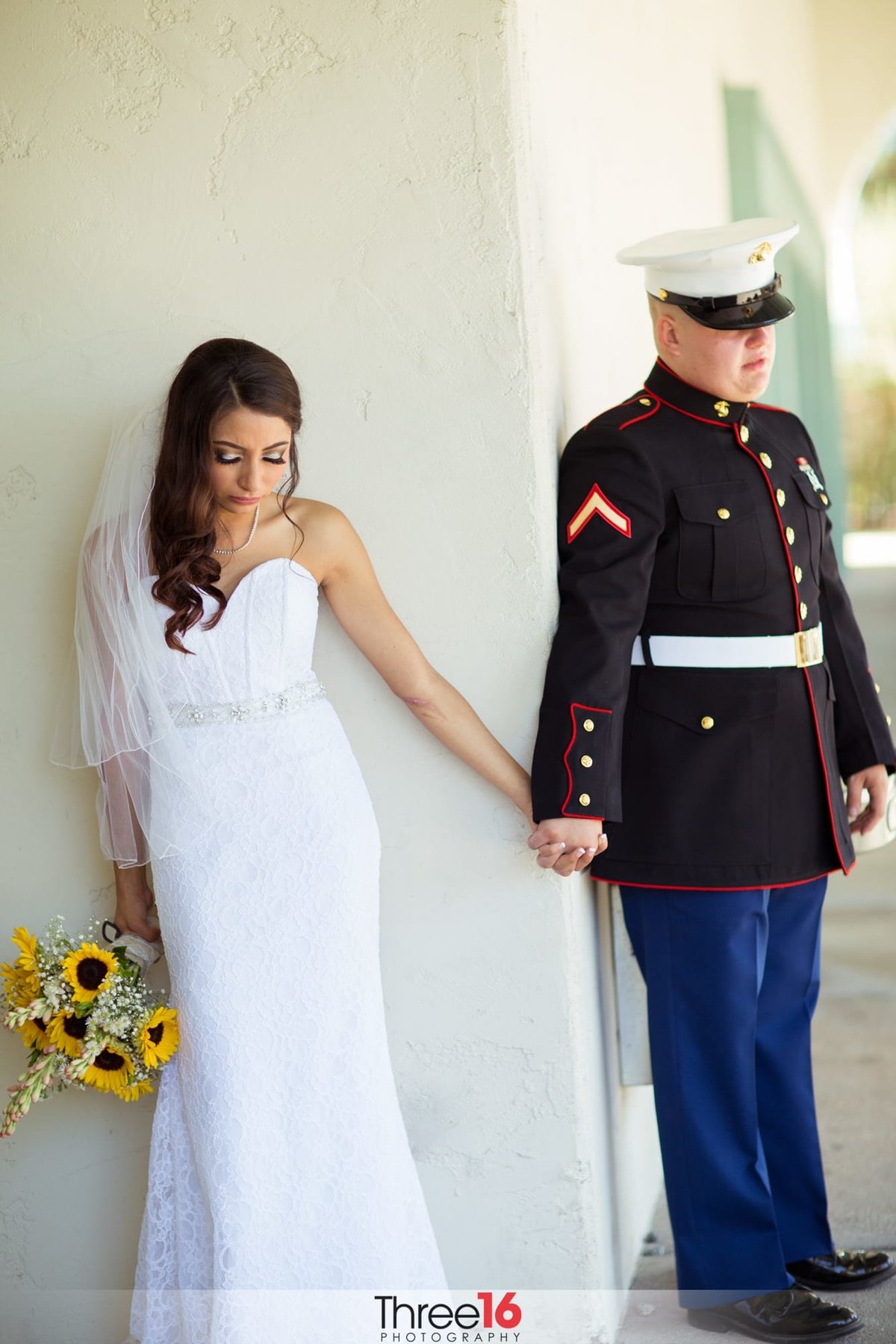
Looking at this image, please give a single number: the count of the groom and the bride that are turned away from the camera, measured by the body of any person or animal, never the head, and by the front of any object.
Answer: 0

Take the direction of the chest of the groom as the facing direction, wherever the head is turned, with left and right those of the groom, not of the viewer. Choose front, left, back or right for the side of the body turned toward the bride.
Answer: right

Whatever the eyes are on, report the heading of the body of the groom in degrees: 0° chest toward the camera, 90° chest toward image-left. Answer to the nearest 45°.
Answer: approximately 315°

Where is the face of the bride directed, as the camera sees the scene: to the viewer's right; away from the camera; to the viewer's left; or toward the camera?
toward the camera

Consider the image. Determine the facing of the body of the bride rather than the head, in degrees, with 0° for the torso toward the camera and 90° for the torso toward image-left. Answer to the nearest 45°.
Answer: approximately 0°

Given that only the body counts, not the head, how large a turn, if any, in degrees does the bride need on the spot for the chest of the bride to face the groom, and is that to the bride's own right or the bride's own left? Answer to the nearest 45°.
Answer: approximately 90° to the bride's own left
